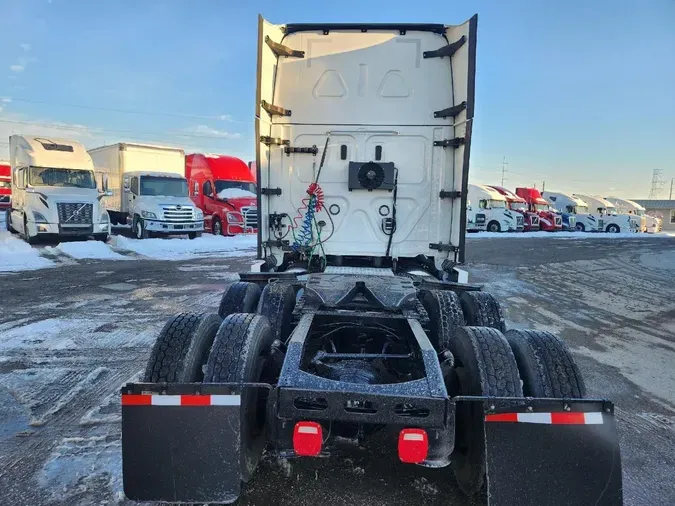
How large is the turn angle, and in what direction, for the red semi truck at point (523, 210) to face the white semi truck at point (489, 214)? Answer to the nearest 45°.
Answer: approximately 90° to its right

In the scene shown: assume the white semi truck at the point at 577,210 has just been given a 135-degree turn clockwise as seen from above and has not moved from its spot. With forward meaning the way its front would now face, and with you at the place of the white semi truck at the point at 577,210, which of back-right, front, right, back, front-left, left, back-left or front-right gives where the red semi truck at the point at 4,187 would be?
front-left

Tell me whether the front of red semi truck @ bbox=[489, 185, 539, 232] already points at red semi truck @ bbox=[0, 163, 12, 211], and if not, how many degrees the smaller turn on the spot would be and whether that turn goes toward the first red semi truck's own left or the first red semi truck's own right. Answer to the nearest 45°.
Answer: approximately 90° to the first red semi truck's own right
